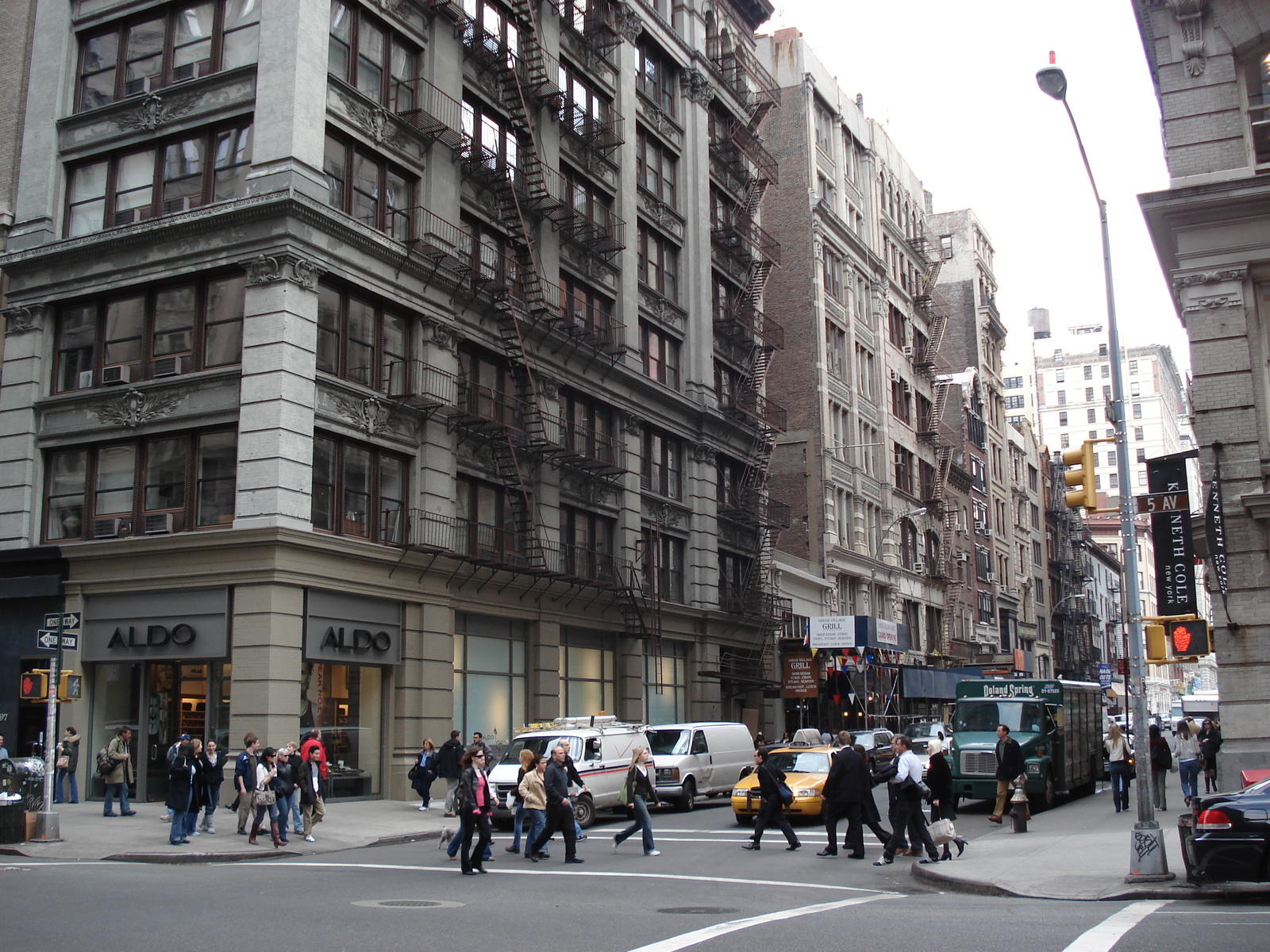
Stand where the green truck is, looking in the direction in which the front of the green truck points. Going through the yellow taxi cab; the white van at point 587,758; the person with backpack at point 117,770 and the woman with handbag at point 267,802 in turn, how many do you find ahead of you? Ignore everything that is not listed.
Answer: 4

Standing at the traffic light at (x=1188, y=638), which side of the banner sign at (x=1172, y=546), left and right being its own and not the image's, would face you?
front

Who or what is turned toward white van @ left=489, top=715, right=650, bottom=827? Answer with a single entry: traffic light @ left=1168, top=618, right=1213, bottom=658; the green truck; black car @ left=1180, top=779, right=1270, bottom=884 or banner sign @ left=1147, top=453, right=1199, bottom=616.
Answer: the green truck

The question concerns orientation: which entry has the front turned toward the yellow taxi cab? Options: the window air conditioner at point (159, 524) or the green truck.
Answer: the green truck

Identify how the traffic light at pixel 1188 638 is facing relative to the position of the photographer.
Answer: facing the viewer

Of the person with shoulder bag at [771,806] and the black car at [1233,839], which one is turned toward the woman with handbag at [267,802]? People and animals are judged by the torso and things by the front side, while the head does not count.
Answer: the person with shoulder bag

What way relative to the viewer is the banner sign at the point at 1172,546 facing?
toward the camera

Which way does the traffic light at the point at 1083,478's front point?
to the viewer's left

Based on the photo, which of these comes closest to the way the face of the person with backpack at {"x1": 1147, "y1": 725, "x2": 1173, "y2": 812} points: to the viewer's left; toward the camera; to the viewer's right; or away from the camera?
away from the camera

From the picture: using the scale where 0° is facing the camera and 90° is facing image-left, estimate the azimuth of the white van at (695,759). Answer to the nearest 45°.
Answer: approximately 45°

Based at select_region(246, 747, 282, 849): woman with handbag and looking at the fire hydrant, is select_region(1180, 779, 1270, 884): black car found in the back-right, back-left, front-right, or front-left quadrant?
front-right
